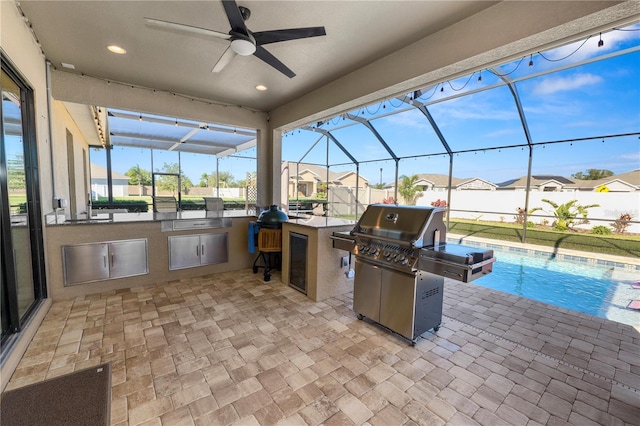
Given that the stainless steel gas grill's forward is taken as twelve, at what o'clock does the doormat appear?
The doormat is roughly at 12 o'clock from the stainless steel gas grill.

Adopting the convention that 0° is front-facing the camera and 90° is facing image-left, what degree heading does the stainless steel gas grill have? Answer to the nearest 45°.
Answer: approximately 45°

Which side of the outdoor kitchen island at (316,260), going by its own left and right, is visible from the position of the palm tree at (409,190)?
back

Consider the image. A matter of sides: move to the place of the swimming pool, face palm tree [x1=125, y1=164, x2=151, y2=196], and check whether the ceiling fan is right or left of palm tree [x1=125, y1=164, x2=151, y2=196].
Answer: left

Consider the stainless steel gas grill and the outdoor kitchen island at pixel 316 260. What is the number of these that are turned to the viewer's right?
0

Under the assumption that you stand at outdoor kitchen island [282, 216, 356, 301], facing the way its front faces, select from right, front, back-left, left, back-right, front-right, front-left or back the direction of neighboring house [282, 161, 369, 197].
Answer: back-right

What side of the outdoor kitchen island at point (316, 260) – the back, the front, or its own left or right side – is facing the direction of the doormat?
front

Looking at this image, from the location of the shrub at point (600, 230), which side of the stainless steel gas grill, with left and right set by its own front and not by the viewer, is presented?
back

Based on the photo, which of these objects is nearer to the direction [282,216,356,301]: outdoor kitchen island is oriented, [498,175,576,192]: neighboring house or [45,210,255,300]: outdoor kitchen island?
the outdoor kitchen island

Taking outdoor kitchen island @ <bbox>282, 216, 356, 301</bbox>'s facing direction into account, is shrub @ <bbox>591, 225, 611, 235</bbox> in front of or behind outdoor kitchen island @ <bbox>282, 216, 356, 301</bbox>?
behind

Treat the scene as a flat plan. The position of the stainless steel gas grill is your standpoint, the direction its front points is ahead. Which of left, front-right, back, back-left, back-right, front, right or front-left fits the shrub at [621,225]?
back

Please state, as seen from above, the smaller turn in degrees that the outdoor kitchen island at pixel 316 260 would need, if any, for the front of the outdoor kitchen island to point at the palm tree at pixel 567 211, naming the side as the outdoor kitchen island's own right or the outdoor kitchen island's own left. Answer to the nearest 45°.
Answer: approximately 180°

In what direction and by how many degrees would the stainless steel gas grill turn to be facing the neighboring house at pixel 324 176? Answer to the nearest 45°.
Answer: approximately 90° to its right

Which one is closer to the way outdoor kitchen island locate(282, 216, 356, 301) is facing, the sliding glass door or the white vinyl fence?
the sliding glass door
